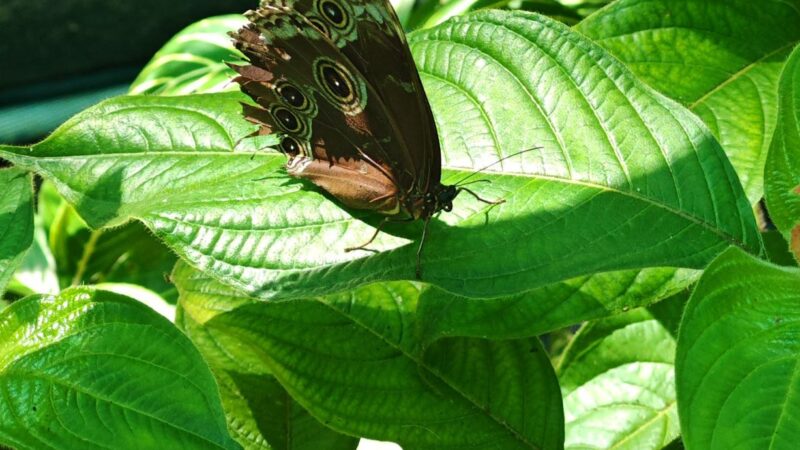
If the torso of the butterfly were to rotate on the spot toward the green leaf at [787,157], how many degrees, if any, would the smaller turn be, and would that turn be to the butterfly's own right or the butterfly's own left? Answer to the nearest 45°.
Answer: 0° — it already faces it

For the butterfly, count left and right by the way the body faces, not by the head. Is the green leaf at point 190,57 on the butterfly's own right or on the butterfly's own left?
on the butterfly's own left

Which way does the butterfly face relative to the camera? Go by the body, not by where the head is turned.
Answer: to the viewer's right

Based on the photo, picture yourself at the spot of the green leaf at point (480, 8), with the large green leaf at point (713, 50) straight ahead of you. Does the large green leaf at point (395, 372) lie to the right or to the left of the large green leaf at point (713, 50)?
right

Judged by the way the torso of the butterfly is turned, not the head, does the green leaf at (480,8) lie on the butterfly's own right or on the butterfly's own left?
on the butterfly's own left

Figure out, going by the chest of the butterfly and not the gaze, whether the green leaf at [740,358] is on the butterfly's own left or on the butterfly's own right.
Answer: on the butterfly's own right
